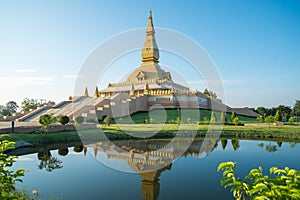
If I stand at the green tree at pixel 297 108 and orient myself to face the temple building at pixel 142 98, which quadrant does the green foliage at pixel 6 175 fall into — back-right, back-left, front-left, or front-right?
front-left

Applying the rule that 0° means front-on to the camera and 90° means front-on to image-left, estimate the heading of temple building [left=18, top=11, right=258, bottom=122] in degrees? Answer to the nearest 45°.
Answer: approximately 45°

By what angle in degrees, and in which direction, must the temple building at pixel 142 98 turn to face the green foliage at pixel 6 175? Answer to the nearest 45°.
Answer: approximately 45° to its left

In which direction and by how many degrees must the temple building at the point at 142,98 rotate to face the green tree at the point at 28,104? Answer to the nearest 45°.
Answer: approximately 45° to its right

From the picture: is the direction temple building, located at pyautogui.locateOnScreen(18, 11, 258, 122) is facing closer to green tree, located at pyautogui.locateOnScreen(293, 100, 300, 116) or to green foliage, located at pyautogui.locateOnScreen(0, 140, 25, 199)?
the green foliage
